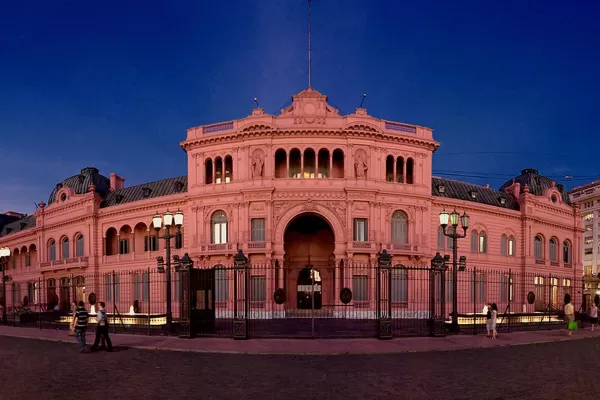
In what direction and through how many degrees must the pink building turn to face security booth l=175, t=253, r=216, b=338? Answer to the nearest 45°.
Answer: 0° — it already faces it

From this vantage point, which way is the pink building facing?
toward the camera
